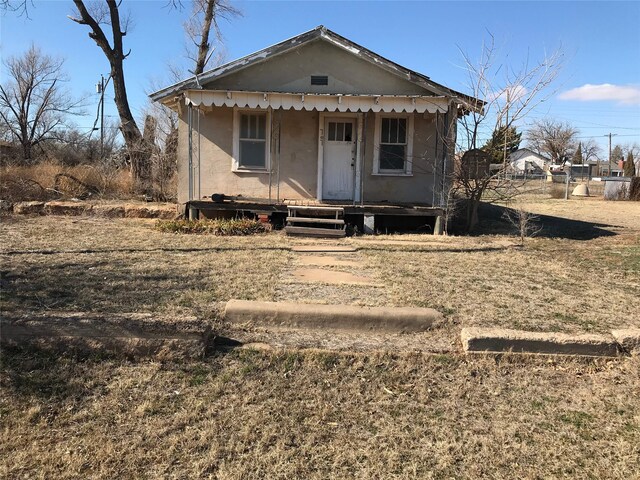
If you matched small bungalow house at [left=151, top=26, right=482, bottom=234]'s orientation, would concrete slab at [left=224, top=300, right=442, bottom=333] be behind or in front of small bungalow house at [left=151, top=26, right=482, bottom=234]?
in front

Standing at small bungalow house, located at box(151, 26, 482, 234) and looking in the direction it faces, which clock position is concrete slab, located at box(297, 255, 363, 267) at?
The concrete slab is roughly at 12 o'clock from the small bungalow house.

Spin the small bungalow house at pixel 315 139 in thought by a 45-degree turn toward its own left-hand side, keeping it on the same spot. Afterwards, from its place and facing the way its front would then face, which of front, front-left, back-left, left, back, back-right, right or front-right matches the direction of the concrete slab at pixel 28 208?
back-right

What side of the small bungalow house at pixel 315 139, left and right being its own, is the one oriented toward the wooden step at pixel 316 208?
front

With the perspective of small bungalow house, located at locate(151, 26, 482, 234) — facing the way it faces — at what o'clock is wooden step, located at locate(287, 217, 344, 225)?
The wooden step is roughly at 12 o'clock from the small bungalow house.

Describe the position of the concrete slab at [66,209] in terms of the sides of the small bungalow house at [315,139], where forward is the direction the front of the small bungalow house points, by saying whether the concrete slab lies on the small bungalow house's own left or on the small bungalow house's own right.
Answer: on the small bungalow house's own right

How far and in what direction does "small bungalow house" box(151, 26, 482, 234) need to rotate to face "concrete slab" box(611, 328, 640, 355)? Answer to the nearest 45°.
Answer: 0° — it already faces it

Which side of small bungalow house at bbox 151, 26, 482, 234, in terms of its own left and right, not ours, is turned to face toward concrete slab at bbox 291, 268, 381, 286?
front

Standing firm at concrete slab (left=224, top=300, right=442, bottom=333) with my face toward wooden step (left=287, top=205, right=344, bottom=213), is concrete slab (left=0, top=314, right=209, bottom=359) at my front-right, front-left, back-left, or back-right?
back-left

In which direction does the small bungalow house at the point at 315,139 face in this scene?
toward the camera

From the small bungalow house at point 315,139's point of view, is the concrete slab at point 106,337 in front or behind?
in front
